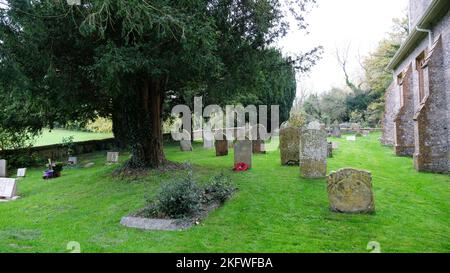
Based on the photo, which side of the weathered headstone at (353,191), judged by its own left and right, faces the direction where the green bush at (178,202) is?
right

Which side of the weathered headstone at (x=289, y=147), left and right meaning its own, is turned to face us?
front

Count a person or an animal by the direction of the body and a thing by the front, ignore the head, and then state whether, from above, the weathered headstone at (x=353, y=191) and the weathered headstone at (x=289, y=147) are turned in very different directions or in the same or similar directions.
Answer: same or similar directions

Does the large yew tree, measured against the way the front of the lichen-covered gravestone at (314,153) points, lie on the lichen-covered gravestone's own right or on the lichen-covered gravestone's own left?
on the lichen-covered gravestone's own right

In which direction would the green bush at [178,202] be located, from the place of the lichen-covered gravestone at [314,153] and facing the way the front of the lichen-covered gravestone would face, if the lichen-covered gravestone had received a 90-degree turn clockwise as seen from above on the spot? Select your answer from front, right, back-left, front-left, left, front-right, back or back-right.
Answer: front-left

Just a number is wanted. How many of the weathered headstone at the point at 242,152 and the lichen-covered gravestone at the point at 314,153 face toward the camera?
2

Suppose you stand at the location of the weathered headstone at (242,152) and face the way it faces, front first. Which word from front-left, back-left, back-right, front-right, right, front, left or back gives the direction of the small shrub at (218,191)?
front

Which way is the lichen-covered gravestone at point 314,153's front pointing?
toward the camera

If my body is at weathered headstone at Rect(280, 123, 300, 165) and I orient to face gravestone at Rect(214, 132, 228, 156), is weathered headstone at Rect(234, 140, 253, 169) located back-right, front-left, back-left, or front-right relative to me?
front-left

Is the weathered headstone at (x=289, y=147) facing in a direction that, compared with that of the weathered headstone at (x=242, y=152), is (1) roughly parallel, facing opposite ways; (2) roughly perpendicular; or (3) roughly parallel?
roughly parallel

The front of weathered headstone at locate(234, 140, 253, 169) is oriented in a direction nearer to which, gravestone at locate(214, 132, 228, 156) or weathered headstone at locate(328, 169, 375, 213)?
the weathered headstone

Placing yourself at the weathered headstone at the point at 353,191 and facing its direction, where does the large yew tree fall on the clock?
The large yew tree is roughly at 3 o'clock from the weathered headstone.

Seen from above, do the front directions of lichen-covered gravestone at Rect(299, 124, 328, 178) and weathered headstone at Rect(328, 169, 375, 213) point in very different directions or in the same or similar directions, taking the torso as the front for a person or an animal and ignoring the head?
same or similar directions

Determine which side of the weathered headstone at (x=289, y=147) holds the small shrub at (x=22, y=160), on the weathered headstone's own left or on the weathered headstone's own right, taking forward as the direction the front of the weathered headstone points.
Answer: on the weathered headstone's own right

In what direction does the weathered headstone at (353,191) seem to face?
toward the camera
